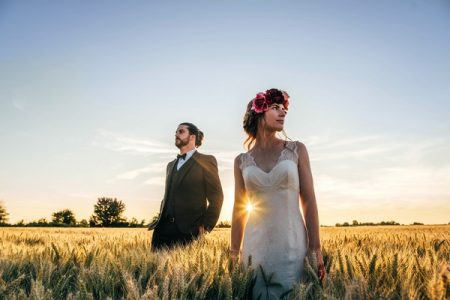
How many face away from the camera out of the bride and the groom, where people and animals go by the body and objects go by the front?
0

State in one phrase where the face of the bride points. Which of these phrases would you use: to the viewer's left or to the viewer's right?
to the viewer's right

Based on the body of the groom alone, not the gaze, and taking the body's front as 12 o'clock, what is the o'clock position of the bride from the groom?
The bride is roughly at 10 o'clock from the groom.

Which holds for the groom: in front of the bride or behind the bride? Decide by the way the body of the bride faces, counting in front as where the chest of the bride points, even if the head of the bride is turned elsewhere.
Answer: behind

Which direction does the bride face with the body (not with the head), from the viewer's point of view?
toward the camera
